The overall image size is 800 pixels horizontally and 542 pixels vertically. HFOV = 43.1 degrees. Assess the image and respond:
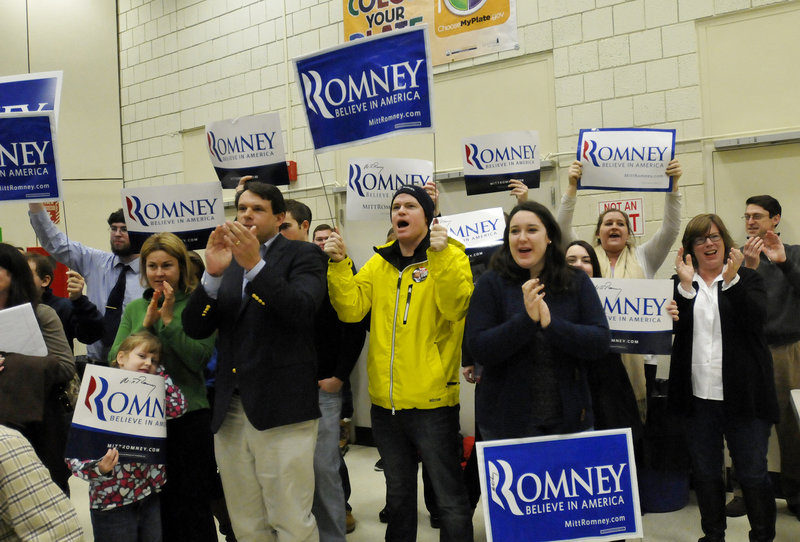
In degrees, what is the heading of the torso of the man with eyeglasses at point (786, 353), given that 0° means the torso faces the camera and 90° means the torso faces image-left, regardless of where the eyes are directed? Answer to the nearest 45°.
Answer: approximately 45°

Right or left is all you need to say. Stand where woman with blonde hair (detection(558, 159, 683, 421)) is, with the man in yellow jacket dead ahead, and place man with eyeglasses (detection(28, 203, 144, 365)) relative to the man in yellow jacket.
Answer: right

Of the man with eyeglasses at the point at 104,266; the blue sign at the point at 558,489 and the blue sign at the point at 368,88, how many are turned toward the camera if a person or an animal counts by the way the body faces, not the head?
3

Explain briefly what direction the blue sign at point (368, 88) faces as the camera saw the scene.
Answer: facing the viewer

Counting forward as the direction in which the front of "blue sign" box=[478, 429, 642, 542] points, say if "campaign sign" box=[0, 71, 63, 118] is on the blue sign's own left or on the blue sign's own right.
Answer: on the blue sign's own right

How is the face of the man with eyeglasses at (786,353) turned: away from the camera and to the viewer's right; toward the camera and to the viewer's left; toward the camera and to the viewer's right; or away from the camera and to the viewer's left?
toward the camera and to the viewer's left

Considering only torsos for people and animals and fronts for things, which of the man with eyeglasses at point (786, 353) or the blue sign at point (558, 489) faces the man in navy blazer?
the man with eyeglasses

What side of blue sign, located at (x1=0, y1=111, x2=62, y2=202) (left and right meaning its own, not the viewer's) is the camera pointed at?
front

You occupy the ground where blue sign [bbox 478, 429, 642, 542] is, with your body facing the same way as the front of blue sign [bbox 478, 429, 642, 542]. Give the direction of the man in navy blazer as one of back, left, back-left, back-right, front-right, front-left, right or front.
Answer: right

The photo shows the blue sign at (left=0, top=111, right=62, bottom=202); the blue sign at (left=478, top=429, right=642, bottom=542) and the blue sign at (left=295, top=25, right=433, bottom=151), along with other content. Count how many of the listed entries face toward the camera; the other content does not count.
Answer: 3
